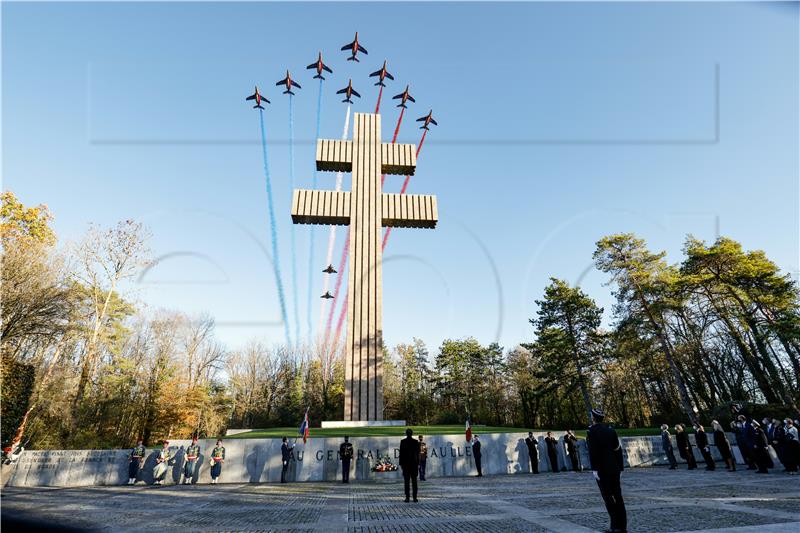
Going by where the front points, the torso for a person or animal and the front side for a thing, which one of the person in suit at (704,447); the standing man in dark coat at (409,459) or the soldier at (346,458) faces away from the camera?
the standing man in dark coat

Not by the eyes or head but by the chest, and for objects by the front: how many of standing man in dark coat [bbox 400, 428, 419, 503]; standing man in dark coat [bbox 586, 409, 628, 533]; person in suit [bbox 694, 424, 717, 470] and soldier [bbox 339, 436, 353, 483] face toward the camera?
1

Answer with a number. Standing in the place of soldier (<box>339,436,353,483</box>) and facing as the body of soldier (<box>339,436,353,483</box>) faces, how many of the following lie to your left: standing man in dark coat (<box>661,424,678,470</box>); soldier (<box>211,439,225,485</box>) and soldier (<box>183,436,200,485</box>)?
1

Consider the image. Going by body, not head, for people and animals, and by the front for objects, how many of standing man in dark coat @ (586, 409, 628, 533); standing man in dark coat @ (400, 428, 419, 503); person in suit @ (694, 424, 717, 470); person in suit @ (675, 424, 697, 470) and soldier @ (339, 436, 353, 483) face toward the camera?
1

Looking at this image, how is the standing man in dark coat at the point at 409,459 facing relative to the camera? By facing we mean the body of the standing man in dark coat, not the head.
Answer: away from the camera

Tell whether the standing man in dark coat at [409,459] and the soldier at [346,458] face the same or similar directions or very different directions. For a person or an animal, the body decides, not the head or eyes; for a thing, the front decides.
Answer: very different directions

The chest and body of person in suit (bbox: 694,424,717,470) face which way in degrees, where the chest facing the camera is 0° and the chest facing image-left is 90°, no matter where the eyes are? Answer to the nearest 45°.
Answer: approximately 90°

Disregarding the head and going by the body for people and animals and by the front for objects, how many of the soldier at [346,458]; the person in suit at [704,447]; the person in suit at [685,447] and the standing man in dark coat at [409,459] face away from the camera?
1

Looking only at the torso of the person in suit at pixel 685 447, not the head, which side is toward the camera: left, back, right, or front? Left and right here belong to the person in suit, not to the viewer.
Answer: left

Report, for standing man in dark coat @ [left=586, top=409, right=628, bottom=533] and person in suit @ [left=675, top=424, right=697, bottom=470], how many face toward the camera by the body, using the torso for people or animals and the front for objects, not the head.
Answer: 0

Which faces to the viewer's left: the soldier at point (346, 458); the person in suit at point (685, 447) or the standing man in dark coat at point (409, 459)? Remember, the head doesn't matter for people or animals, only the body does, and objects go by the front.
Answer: the person in suit

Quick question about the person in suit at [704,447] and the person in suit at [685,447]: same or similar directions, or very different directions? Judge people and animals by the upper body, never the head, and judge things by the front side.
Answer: same or similar directions

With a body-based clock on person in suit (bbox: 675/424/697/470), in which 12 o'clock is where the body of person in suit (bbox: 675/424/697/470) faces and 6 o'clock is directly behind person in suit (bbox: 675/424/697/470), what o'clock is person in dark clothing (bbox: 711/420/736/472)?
person in dark clothing (bbox: 711/420/736/472) is roughly at 7 o'clock from person in suit (bbox: 675/424/697/470).

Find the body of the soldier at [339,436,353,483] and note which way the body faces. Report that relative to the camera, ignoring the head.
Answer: toward the camera

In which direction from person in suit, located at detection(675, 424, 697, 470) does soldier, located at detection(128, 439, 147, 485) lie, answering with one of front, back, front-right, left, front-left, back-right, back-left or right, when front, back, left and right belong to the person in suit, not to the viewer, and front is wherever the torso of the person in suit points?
front-left
